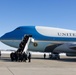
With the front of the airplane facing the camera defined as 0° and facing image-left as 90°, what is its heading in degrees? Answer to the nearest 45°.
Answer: approximately 90°

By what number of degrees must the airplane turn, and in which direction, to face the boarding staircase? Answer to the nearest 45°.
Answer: approximately 45° to its left
